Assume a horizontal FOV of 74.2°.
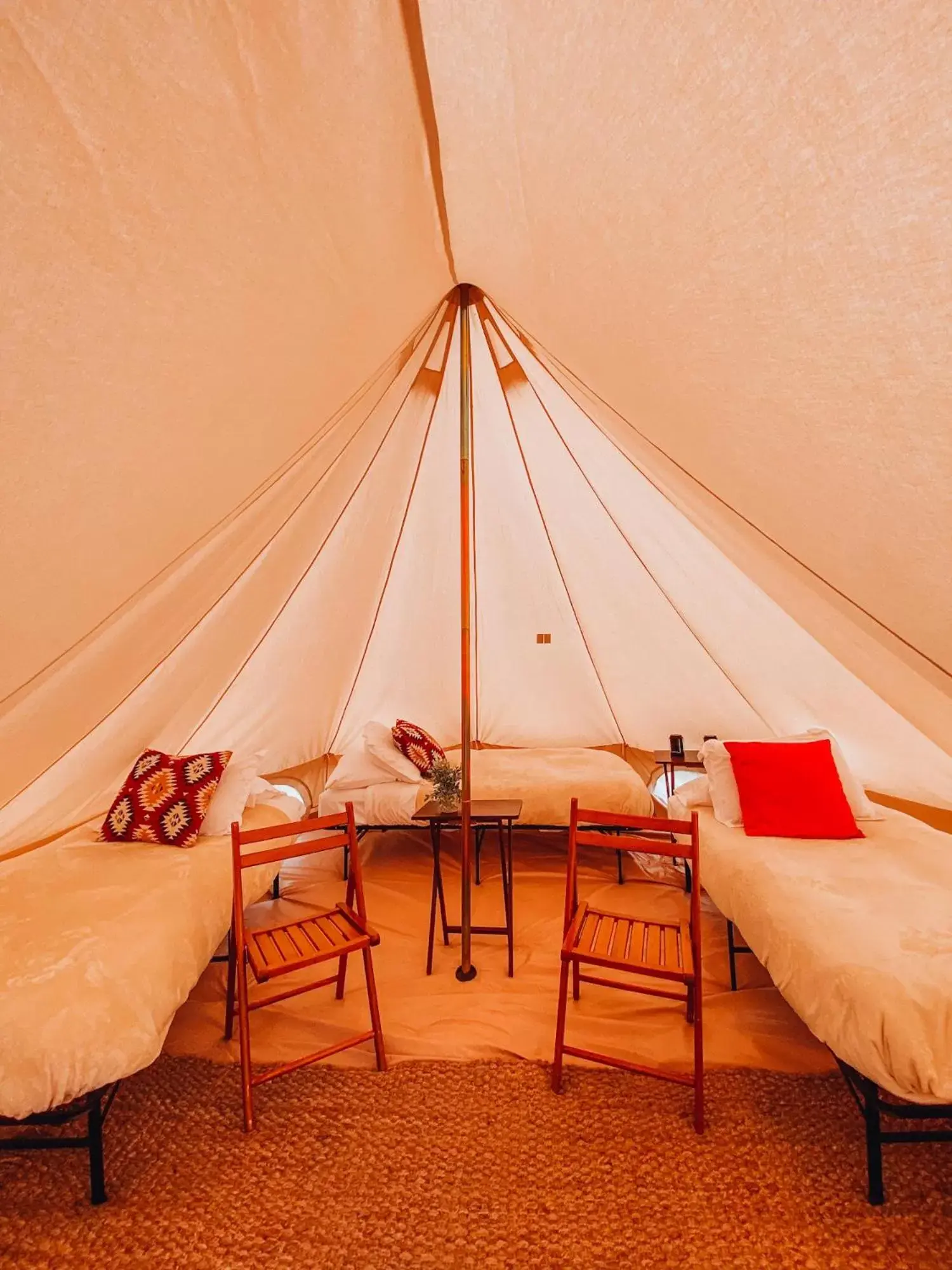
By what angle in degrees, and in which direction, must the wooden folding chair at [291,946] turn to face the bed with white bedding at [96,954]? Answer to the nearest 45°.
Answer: approximately 135° to its right

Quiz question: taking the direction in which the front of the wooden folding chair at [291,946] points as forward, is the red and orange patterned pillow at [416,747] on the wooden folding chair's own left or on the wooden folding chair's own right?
on the wooden folding chair's own left

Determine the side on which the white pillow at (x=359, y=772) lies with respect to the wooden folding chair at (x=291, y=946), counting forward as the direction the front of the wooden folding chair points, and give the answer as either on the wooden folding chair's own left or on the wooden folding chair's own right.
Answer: on the wooden folding chair's own left

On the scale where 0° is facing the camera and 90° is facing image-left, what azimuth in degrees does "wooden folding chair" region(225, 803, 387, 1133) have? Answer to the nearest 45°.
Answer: approximately 315°

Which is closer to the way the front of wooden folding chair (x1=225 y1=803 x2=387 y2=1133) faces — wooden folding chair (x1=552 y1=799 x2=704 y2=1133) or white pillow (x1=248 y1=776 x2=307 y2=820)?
the wooden folding chair

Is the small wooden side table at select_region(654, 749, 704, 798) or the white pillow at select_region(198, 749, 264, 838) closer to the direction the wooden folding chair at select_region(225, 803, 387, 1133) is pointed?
the small wooden side table

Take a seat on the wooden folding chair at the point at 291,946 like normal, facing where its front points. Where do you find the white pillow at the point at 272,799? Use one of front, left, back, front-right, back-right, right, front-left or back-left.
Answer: back-left

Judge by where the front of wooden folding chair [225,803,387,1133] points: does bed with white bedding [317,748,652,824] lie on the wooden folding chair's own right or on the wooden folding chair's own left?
on the wooden folding chair's own left

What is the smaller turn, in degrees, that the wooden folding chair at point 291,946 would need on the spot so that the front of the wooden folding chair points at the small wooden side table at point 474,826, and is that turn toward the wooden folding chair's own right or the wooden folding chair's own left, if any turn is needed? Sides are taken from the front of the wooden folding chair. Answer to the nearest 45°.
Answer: approximately 90° to the wooden folding chair's own left
